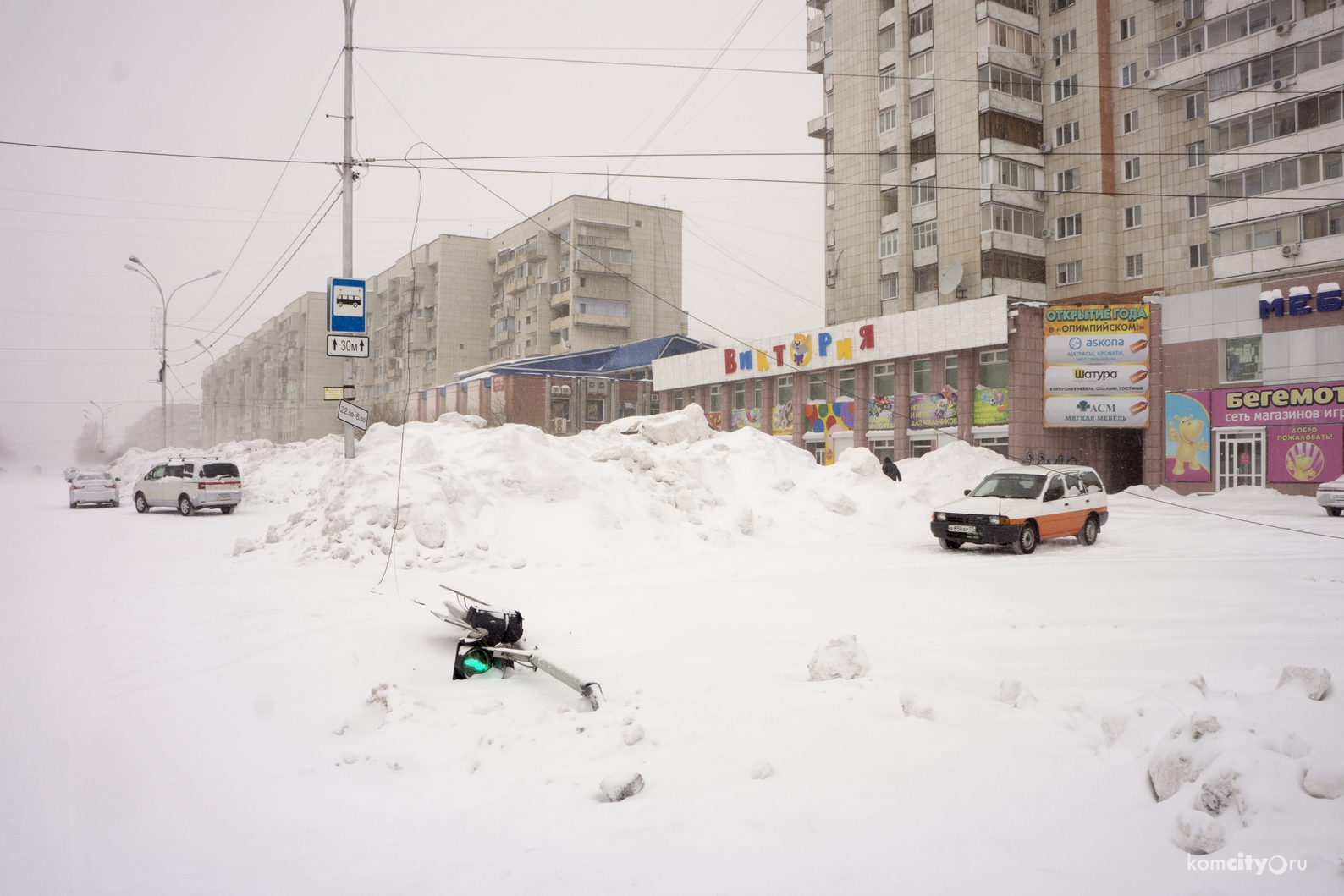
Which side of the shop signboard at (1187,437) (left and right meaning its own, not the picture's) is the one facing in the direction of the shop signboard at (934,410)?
right

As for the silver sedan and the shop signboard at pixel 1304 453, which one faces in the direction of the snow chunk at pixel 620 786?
the shop signboard

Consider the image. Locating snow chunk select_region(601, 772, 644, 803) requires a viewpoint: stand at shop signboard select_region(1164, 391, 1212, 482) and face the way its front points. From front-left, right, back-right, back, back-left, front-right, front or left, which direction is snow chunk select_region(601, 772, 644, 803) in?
front

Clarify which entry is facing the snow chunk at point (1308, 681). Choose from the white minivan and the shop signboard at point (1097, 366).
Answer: the shop signboard

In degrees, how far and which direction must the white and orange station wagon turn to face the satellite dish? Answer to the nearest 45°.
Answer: approximately 135° to its right

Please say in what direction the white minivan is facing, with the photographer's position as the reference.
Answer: facing away from the viewer and to the left of the viewer

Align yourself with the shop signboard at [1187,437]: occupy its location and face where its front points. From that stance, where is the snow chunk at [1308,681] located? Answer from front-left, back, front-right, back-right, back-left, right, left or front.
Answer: front

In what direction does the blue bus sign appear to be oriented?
toward the camera

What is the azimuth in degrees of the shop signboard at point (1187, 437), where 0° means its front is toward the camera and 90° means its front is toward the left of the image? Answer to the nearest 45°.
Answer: approximately 0°

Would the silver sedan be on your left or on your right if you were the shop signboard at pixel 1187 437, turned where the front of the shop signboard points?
on your right

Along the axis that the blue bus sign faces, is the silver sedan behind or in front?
behind

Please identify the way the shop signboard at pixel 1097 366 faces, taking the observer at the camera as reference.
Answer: facing the viewer

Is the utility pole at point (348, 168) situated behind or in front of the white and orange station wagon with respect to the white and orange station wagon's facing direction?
in front
